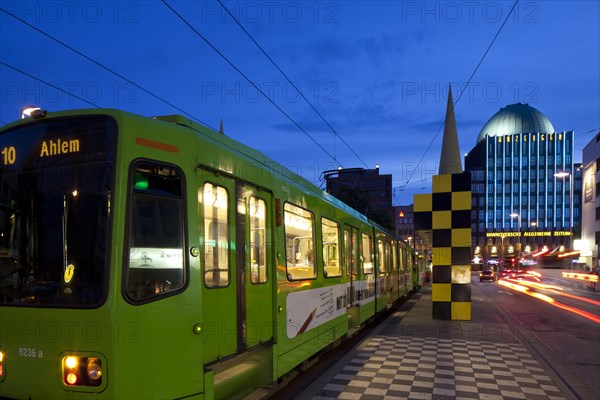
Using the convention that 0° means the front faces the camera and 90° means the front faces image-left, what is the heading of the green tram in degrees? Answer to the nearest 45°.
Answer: approximately 45°

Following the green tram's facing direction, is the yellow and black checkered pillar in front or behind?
behind
